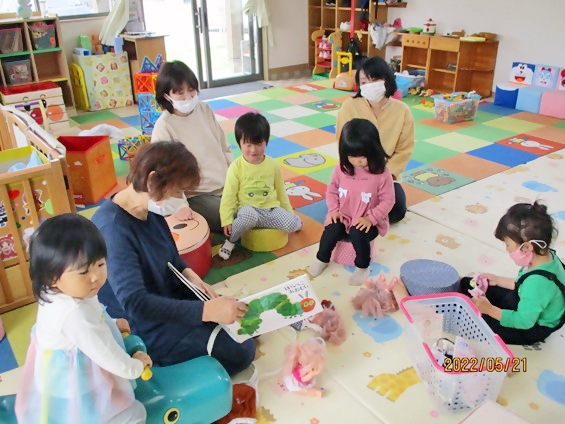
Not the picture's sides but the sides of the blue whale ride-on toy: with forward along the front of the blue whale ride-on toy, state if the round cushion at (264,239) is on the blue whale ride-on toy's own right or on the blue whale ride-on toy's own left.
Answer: on the blue whale ride-on toy's own left

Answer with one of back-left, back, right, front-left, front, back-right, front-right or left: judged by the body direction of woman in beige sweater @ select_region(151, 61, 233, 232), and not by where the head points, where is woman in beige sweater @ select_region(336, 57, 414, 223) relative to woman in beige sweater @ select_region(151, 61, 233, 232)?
front-left

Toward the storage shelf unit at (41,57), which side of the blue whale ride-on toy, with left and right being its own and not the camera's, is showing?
left

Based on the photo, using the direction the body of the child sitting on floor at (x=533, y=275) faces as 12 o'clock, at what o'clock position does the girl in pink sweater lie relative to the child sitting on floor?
The girl in pink sweater is roughly at 1 o'clock from the child sitting on floor.

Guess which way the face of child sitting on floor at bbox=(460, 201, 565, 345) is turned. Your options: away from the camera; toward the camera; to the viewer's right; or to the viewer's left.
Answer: to the viewer's left

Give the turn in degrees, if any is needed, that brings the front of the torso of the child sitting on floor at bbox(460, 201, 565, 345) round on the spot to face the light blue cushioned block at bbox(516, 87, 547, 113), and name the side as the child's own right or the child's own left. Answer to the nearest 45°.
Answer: approximately 90° to the child's own right

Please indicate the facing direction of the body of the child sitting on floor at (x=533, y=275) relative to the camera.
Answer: to the viewer's left

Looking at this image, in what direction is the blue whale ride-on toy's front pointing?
to the viewer's right

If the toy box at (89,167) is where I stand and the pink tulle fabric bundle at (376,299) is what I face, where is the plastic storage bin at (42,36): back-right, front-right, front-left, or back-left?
back-left

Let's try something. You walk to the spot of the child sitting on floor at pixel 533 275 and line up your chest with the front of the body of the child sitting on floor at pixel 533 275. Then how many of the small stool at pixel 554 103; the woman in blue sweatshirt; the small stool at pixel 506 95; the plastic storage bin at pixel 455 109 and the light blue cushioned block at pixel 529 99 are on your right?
4

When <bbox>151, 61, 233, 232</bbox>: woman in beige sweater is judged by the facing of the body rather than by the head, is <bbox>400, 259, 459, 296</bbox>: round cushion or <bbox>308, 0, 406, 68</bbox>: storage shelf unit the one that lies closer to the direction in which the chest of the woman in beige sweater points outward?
the round cushion

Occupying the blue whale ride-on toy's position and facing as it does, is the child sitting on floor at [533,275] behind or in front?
in front

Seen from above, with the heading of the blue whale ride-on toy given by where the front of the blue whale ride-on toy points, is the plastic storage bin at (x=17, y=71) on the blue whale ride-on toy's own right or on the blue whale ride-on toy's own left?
on the blue whale ride-on toy's own left

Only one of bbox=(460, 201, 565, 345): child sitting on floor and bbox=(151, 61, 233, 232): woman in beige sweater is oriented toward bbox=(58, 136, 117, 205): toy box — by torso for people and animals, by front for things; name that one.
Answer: the child sitting on floor

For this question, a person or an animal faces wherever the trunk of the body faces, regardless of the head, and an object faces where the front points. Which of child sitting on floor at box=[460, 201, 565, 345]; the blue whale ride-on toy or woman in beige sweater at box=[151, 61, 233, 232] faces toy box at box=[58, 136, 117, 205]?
the child sitting on floor

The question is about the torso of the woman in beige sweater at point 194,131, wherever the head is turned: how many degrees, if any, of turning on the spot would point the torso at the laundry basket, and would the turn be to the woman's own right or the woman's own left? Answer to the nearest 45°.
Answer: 0° — they already face it

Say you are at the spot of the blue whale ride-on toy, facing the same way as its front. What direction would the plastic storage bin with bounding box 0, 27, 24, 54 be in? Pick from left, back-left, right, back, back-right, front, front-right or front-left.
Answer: left
